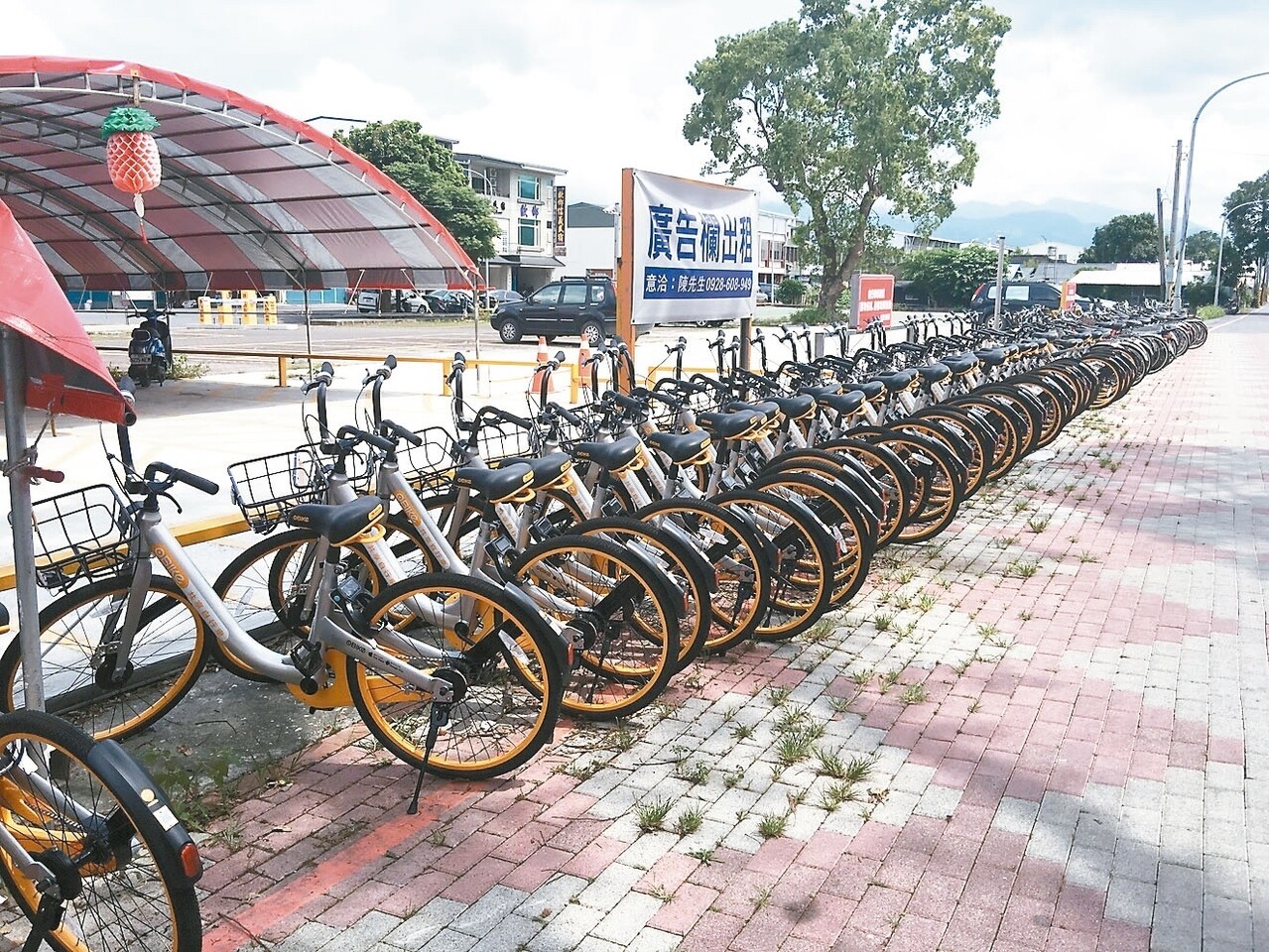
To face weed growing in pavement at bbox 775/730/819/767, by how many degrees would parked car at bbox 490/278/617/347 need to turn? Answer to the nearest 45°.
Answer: approximately 90° to its left

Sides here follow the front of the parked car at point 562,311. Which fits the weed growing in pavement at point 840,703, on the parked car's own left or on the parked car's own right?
on the parked car's own left

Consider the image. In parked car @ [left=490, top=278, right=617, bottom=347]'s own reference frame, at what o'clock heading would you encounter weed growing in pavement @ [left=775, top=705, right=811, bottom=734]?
The weed growing in pavement is roughly at 9 o'clock from the parked car.

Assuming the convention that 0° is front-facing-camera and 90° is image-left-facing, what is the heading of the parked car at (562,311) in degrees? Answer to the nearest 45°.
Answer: approximately 90°

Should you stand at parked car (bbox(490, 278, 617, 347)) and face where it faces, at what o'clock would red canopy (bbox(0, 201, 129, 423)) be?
The red canopy is roughly at 9 o'clock from the parked car.

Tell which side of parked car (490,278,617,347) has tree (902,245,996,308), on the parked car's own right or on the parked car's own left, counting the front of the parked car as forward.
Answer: on the parked car's own right

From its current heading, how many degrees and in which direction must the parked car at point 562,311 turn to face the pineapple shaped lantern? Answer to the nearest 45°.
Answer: approximately 90° to its left

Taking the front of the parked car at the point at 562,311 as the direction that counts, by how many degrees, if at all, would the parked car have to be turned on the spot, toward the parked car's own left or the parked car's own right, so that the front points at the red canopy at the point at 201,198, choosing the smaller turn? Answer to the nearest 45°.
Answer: approximately 90° to the parked car's own left

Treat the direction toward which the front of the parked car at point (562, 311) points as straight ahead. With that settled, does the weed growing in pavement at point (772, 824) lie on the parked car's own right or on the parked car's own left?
on the parked car's own left

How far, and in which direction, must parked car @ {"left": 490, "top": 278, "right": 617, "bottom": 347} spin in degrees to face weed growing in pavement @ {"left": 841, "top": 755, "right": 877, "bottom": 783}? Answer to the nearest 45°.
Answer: approximately 90° to its left
